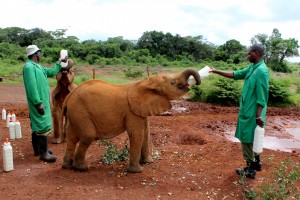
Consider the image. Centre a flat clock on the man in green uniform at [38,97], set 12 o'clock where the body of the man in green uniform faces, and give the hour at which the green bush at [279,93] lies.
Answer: The green bush is roughly at 11 o'clock from the man in green uniform.

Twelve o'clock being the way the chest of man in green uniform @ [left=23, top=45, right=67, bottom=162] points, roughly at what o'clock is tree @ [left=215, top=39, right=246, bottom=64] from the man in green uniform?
The tree is roughly at 10 o'clock from the man in green uniform.

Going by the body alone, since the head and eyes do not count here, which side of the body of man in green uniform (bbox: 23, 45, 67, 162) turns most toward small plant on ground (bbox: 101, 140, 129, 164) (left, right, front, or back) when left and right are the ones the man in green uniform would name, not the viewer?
front

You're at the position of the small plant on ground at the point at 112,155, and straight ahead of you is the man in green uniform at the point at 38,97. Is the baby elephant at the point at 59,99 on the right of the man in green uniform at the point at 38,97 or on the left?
right

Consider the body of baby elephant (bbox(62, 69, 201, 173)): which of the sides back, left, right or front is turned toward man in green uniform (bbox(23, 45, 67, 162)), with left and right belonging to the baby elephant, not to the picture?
back

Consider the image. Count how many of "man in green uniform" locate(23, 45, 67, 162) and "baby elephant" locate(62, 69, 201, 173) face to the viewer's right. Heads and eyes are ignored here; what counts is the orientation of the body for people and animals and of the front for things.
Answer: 2

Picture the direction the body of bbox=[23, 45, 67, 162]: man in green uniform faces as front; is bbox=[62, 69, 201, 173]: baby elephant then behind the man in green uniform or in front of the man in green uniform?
in front

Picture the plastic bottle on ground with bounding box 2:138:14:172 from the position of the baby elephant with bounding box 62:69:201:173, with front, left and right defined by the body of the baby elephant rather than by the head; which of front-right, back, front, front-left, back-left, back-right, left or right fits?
back

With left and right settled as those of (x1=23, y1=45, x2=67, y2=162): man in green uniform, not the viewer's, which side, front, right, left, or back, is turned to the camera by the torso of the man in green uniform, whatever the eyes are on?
right

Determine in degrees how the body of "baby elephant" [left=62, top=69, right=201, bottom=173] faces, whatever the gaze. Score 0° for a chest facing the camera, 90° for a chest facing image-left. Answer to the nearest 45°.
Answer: approximately 270°

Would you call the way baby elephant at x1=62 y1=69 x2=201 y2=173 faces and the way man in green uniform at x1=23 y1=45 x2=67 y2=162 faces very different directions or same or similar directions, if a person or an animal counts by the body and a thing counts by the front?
same or similar directions

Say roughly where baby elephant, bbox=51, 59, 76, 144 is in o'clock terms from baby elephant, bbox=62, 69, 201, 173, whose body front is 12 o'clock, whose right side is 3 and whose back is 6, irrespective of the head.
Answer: baby elephant, bbox=51, 59, 76, 144 is roughly at 8 o'clock from baby elephant, bbox=62, 69, 201, 173.

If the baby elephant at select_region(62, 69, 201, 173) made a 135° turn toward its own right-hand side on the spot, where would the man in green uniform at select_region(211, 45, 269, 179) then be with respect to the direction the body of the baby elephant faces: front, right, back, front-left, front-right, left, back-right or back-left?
back-left
